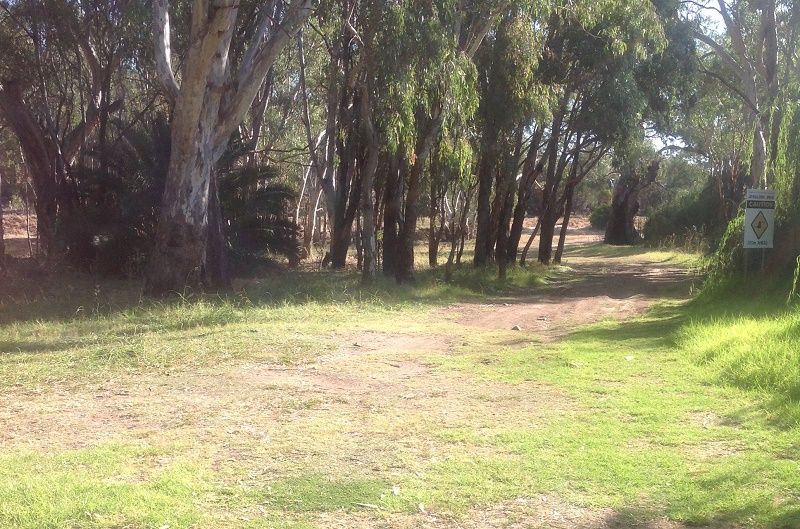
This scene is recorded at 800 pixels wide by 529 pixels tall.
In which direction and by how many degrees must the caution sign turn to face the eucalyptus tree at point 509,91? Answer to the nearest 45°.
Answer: approximately 135° to its right

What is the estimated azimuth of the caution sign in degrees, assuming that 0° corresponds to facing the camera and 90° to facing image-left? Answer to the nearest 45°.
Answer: approximately 0°

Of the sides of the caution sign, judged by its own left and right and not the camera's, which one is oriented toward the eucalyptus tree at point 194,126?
right

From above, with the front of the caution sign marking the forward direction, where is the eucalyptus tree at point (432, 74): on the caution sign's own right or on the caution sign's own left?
on the caution sign's own right

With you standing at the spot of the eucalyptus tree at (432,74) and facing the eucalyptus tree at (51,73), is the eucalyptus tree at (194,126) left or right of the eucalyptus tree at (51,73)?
left

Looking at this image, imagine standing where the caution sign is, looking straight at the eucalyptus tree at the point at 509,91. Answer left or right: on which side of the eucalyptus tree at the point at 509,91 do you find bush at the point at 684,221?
right

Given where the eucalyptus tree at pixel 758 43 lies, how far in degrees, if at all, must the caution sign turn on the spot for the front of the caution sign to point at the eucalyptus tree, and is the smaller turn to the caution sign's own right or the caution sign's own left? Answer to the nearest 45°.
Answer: approximately 180°

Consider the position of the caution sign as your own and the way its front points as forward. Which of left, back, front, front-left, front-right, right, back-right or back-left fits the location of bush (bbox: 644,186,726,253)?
back

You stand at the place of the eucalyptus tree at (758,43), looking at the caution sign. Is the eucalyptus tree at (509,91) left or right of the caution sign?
right

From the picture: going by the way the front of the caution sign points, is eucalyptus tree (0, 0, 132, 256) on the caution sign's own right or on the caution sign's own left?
on the caution sign's own right
